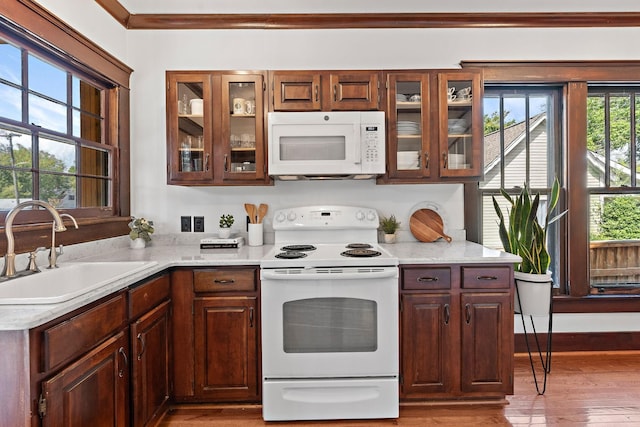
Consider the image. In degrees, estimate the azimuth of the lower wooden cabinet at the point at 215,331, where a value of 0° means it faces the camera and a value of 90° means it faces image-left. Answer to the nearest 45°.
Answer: approximately 0°

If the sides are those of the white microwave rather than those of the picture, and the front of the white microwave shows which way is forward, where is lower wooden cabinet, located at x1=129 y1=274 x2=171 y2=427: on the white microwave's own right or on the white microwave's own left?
on the white microwave's own right

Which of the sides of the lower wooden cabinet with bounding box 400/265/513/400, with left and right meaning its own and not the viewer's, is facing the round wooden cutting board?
back

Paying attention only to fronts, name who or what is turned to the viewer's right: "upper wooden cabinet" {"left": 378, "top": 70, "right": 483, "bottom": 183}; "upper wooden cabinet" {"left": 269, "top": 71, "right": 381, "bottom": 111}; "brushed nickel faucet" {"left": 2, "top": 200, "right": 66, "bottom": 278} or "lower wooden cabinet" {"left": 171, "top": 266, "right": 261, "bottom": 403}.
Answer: the brushed nickel faucet

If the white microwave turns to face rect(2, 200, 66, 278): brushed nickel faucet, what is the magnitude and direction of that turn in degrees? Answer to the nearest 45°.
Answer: approximately 45° to its right

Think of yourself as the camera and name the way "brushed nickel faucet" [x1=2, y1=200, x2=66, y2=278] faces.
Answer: facing to the right of the viewer

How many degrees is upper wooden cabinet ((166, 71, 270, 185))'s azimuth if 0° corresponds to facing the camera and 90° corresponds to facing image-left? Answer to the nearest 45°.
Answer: approximately 0°

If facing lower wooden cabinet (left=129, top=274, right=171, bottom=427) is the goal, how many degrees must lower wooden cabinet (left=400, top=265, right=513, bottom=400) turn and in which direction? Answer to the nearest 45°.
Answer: approximately 45° to its right

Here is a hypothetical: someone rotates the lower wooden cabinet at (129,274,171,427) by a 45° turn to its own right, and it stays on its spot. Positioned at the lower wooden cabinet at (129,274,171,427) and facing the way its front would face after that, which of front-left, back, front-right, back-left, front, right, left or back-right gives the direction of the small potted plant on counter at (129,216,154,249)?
back
